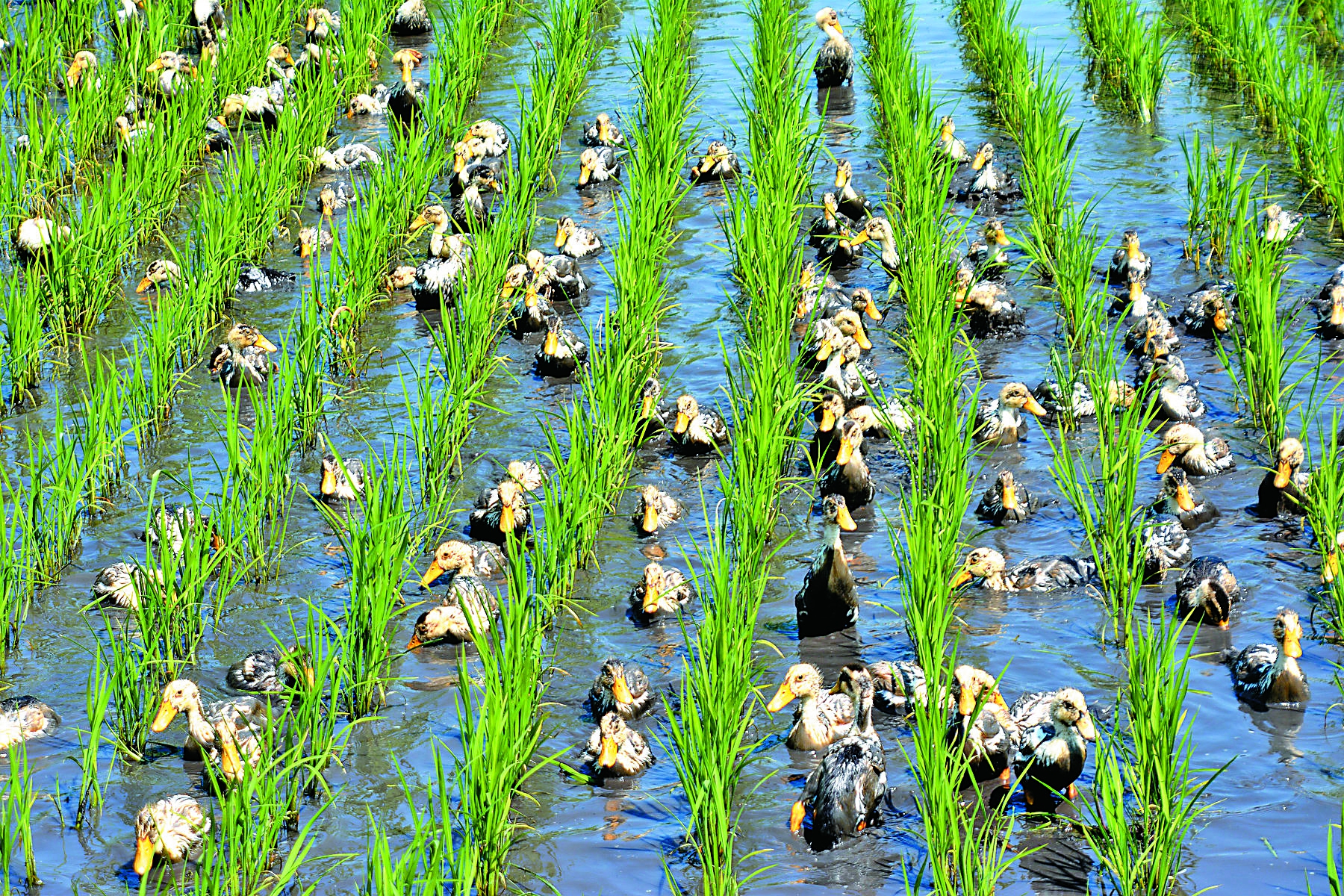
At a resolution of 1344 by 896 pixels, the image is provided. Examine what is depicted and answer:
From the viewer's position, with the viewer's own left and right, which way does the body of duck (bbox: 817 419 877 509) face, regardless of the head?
facing the viewer

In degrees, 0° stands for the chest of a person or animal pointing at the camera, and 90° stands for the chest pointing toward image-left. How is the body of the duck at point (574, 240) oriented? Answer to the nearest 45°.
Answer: approximately 45°

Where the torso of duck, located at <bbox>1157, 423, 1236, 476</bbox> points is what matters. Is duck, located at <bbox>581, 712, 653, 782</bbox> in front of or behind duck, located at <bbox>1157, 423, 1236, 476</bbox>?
in front

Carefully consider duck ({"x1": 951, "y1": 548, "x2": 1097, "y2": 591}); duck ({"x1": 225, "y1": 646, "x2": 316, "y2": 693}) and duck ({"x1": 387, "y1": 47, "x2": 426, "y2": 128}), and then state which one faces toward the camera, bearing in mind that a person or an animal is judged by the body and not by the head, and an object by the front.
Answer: duck ({"x1": 387, "y1": 47, "x2": 426, "y2": 128})

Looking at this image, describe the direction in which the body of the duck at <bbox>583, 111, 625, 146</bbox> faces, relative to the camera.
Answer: toward the camera

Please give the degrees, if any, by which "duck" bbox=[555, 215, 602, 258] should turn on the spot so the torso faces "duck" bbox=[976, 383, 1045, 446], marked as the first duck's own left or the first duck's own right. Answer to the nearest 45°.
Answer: approximately 90° to the first duck's own left

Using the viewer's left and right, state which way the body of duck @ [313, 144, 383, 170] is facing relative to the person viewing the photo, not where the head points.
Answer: facing to the left of the viewer

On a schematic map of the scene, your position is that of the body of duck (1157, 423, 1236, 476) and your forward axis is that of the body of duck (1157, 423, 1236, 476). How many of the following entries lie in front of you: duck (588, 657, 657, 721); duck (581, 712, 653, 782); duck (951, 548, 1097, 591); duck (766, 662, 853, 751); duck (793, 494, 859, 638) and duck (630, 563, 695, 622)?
6

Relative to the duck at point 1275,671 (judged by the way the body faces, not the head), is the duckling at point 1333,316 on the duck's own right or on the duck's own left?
on the duck's own left

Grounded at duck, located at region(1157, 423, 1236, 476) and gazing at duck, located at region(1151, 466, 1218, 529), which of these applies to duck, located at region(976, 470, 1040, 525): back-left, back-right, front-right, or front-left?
front-right

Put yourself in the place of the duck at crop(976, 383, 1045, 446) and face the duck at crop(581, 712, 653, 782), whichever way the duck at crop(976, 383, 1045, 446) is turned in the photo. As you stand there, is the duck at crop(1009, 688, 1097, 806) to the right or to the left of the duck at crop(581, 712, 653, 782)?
left

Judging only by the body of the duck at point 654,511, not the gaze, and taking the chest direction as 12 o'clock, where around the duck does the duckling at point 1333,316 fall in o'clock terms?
The duckling is roughly at 7 o'clock from the duck.

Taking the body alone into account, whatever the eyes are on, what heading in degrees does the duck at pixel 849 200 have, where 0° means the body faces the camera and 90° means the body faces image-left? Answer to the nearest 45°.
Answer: approximately 45°
